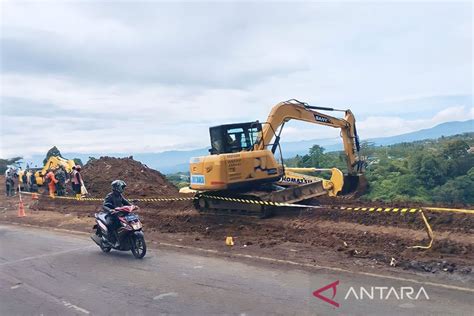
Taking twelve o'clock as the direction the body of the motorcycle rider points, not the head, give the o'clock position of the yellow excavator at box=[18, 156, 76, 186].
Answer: The yellow excavator is roughly at 7 o'clock from the motorcycle rider.

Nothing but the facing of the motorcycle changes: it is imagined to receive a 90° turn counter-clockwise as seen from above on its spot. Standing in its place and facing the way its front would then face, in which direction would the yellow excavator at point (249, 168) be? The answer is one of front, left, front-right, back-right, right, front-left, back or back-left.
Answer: front

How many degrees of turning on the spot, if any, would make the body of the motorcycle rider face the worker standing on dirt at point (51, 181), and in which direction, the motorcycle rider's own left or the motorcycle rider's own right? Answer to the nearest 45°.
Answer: approximately 135° to the motorcycle rider's own left

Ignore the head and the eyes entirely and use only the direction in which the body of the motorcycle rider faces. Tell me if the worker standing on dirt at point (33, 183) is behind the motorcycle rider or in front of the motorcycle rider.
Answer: behind

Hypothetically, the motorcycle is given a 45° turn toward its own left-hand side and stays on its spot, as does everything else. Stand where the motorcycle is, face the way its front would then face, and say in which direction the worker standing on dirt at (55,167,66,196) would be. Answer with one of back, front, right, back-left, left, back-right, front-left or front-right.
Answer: left

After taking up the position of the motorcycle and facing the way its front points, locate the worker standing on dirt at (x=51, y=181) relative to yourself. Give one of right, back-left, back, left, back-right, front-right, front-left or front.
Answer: back-left

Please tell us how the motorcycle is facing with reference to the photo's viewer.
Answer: facing the viewer and to the right of the viewer

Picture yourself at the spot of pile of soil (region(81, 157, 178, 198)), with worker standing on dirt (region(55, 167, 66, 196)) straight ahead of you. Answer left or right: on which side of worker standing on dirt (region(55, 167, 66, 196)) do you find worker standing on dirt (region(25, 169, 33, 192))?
right

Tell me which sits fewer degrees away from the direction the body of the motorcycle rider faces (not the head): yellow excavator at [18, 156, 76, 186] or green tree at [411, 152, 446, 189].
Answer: the green tree

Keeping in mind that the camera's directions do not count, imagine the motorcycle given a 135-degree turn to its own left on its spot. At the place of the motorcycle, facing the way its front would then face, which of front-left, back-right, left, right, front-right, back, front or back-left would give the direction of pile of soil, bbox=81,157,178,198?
front

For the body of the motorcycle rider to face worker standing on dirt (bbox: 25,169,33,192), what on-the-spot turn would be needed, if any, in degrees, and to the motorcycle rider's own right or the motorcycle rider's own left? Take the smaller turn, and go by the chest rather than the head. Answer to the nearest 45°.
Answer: approximately 135° to the motorcycle rider's own left
